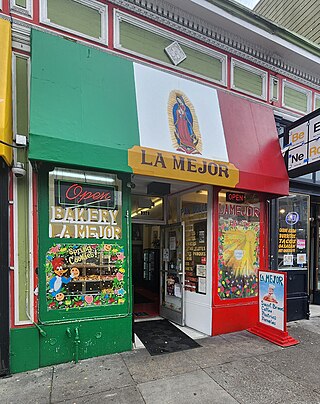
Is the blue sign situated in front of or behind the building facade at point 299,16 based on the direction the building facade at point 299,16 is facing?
in front

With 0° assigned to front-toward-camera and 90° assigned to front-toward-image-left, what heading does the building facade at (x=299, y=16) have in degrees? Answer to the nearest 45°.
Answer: approximately 45°

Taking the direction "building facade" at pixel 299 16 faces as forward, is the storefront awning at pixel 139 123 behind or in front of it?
in front
